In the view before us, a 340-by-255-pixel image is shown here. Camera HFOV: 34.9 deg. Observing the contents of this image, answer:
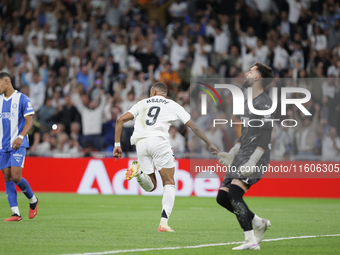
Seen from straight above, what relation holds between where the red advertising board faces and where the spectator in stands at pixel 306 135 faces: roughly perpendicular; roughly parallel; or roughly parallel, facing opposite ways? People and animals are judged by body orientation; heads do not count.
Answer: roughly parallel

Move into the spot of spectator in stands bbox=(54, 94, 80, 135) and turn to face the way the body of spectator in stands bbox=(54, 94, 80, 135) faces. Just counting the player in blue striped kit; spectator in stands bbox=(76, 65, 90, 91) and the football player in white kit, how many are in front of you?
2

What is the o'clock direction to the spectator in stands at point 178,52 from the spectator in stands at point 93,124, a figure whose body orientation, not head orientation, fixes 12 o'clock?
the spectator in stands at point 178,52 is roughly at 8 o'clock from the spectator in stands at point 93,124.

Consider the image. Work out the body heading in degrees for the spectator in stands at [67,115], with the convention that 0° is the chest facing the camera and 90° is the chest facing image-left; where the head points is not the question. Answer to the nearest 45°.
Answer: approximately 0°

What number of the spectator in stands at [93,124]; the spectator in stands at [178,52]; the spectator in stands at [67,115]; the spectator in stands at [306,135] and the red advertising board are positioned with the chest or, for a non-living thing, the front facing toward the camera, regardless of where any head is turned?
5

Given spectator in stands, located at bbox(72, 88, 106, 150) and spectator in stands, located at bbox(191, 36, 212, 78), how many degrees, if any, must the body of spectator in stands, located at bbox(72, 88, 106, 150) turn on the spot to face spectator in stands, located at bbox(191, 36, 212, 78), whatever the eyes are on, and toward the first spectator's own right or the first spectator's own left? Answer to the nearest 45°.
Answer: approximately 90° to the first spectator's own left

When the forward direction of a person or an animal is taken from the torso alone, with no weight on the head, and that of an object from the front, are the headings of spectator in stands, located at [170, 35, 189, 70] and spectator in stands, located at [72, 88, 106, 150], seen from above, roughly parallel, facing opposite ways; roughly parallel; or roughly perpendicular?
roughly parallel

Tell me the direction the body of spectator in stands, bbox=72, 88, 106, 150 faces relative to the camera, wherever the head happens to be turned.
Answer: toward the camera

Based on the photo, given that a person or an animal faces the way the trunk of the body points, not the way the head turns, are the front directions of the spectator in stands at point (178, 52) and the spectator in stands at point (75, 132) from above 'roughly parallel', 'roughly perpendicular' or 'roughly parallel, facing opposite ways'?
roughly parallel

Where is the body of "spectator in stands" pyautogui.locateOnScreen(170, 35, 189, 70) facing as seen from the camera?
toward the camera
